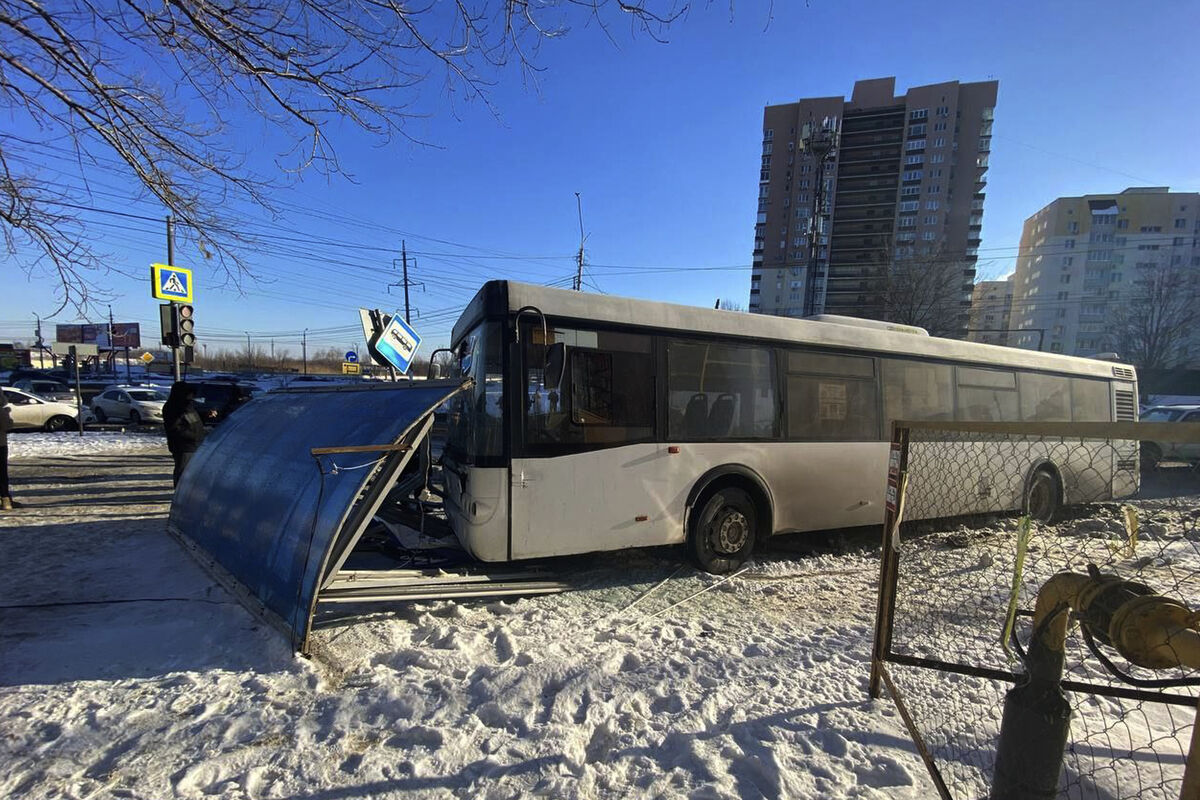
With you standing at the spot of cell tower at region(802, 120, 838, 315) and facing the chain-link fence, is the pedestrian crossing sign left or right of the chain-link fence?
right

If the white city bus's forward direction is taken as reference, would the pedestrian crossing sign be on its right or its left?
on its right

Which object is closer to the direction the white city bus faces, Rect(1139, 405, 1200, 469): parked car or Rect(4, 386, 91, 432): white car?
the white car

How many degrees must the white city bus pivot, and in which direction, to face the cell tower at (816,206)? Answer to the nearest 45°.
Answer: approximately 135° to its right

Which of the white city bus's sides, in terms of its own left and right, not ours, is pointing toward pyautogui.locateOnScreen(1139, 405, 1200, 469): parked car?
back

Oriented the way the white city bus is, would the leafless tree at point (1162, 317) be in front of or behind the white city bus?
behind

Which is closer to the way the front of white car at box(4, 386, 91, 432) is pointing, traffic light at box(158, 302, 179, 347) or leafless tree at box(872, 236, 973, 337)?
the leafless tree
